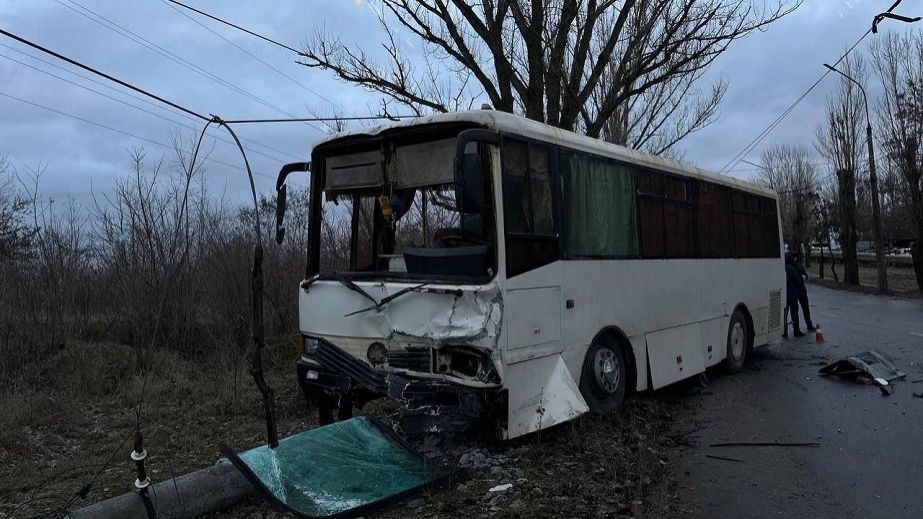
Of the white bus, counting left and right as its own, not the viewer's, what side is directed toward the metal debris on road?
back

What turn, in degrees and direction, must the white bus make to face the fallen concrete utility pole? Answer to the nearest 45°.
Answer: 0° — it already faces it

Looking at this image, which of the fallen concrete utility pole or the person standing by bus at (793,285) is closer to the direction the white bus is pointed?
the fallen concrete utility pole

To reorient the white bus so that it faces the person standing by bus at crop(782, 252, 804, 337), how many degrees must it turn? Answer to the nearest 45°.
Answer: approximately 180°

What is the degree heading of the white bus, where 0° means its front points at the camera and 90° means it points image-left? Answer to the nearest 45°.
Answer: approximately 45°
